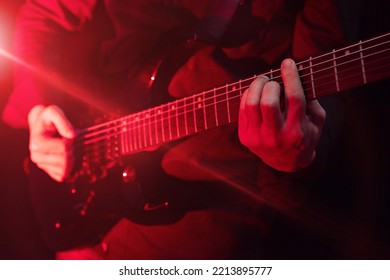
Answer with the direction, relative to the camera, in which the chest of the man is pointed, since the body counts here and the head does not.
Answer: toward the camera
